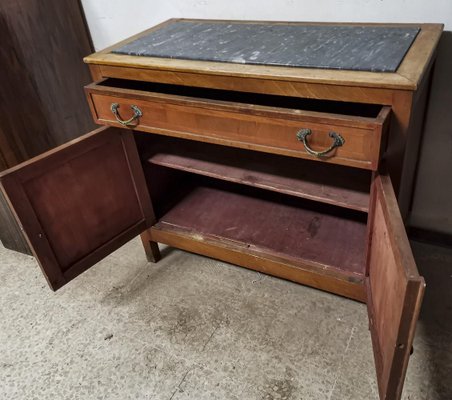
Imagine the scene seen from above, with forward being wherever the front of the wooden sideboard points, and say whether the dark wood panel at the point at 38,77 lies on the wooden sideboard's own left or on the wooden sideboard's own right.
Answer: on the wooden sideboard's own right

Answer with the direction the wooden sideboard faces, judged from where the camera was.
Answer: facing the viewer and to the left of the viewer
